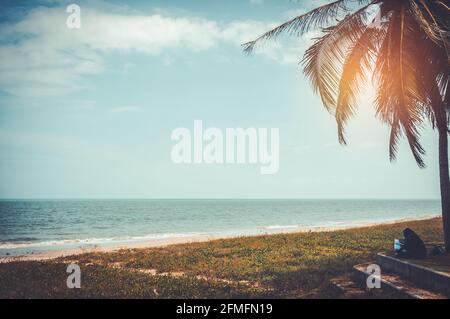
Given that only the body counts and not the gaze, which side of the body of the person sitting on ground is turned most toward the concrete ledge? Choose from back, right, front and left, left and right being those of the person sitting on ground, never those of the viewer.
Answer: left

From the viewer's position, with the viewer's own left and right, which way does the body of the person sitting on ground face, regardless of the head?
facing to the left of the viewer
